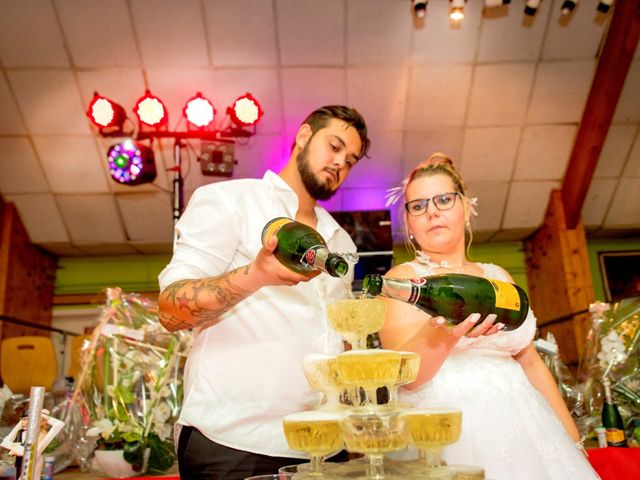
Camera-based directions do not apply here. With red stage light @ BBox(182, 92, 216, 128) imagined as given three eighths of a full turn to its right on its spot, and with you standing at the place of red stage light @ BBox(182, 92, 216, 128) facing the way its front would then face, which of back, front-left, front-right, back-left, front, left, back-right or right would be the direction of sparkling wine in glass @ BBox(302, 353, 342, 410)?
back-left

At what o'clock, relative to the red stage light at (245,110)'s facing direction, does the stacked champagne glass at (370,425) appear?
The stacked champagne glass is roughly at 12 o'clock from the red stage light.

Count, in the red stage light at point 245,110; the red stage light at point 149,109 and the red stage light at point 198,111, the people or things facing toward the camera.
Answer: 3

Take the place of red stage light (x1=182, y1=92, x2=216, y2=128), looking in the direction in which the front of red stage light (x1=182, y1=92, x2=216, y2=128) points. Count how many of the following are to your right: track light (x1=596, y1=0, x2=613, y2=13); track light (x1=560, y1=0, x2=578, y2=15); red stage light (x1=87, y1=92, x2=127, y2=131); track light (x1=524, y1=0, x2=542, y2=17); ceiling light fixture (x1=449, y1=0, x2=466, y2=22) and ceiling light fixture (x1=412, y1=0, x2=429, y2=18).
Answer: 1

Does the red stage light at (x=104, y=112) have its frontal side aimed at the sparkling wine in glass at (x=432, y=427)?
no

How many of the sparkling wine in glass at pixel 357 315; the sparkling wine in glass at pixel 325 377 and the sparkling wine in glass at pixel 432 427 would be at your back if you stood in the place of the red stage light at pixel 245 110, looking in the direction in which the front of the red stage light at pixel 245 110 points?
0

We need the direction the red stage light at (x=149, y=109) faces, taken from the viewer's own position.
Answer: facing the viewer

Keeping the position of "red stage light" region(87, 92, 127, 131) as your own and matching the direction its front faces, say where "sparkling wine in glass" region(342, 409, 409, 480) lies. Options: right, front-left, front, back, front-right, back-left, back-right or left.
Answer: front-left

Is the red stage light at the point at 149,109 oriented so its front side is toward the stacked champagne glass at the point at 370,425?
yes

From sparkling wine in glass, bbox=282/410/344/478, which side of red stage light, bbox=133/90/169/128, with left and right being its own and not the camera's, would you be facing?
front

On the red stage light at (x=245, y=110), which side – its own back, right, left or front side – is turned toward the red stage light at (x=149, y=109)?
right

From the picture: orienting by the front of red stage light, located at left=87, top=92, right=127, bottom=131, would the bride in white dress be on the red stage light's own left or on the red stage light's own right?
on the red stage light's own left

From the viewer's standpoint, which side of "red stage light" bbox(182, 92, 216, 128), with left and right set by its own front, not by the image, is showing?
front

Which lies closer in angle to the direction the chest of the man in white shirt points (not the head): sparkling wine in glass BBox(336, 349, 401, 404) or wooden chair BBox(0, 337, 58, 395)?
the sparkling wine in glass

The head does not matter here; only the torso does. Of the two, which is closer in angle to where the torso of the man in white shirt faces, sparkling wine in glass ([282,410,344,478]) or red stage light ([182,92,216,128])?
the sparkling wine in glass

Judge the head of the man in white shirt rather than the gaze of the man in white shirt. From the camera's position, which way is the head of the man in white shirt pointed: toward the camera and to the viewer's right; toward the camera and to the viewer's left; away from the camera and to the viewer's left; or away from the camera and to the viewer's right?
toward the camera and to the viewer's right

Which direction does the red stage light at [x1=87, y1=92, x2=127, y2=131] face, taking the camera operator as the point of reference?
facing the viewer and to the left of the viewer

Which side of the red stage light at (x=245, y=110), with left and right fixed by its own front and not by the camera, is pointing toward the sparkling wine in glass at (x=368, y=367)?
front
